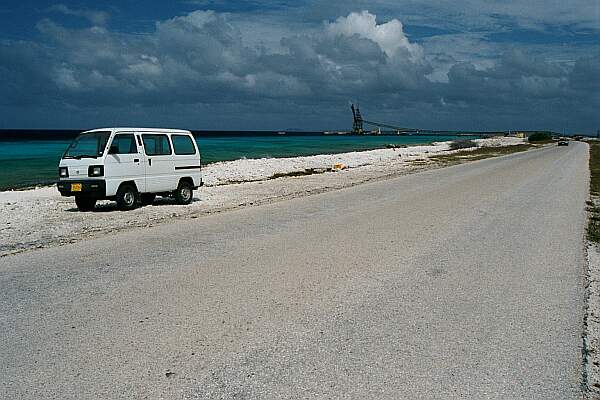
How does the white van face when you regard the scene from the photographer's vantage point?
facing the viewer and to the left of the viewer
